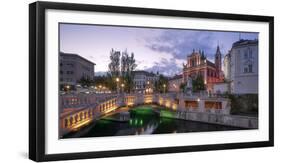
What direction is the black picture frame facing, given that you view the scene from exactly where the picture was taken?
facing the viewer and to the right of the viewer
